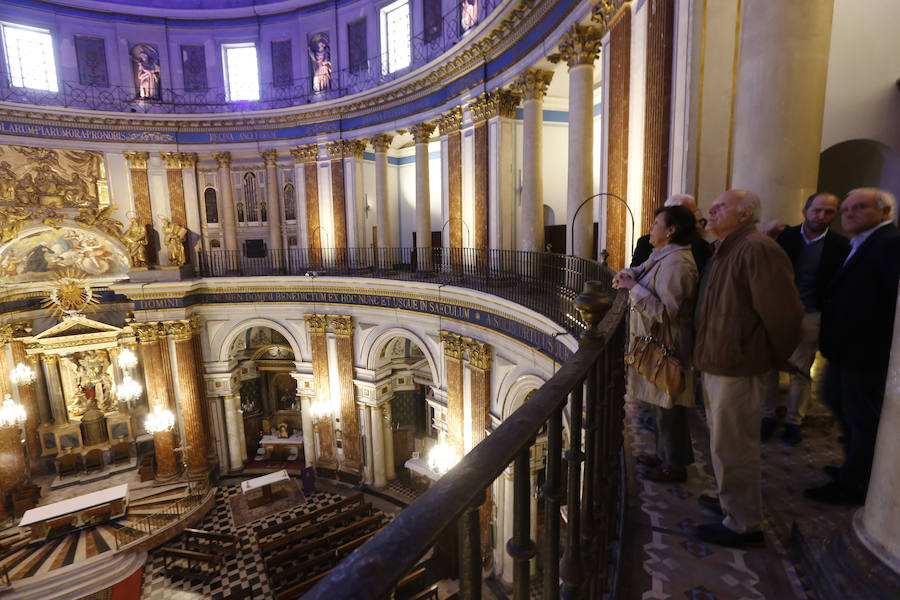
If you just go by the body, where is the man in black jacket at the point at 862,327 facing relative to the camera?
to the viewer's left

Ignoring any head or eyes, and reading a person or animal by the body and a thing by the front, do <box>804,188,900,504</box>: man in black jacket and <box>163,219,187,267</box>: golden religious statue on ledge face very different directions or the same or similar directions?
very different directions

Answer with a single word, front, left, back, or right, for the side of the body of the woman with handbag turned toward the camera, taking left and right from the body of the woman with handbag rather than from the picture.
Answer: left

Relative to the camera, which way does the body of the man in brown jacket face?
to the viewer's left

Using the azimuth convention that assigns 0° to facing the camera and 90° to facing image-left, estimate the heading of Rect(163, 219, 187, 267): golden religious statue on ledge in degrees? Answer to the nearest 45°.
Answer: approximately 315°

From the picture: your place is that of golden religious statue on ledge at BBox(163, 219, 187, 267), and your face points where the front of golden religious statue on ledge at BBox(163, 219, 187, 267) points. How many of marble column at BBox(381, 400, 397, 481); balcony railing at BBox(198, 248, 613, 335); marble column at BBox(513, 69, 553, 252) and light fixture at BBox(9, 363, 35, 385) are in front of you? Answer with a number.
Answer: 3

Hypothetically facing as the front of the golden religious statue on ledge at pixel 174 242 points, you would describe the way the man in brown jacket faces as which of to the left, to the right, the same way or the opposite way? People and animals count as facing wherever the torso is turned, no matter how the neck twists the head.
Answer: the opposite way

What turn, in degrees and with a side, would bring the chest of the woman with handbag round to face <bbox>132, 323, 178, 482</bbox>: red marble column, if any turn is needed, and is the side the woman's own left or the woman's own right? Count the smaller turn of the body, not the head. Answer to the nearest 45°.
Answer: approximately 45° to the woman's own right

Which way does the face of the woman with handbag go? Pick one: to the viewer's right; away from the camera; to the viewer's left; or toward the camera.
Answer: to the viewer's left
